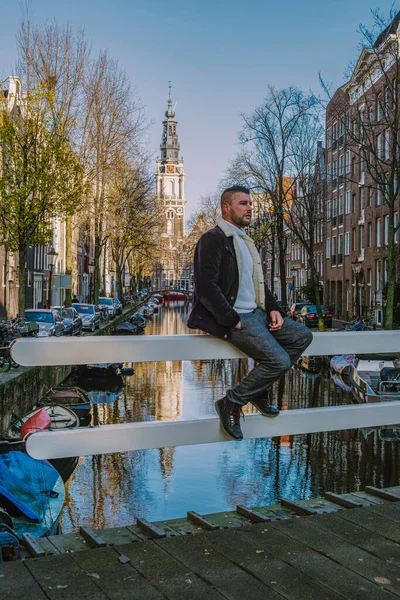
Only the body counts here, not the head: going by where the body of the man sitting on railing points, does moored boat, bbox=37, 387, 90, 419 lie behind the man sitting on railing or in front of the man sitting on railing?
behind

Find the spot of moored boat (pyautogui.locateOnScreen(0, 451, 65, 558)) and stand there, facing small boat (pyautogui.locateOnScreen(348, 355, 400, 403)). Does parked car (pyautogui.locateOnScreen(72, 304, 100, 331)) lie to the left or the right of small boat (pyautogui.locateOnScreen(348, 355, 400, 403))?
left

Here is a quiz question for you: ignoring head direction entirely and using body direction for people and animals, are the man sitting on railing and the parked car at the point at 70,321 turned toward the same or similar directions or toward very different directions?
same or similar directions

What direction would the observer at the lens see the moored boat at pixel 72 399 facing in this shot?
facing the viewer and to the right of the viewer

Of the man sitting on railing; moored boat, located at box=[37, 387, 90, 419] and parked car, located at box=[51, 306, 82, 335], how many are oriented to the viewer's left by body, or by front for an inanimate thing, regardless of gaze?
0

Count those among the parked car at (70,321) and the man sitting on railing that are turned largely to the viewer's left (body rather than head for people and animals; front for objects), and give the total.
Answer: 0

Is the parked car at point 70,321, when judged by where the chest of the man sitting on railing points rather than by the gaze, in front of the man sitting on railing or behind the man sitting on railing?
behind
